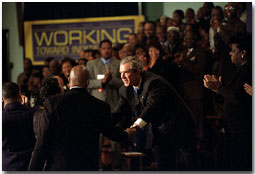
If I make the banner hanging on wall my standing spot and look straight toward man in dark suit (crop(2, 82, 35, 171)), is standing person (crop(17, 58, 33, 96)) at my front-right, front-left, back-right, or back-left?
front-right

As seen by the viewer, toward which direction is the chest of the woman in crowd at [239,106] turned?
to the viewer's left

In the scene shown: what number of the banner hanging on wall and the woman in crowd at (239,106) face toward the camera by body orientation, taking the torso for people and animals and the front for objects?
1

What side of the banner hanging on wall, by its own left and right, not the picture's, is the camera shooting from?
front

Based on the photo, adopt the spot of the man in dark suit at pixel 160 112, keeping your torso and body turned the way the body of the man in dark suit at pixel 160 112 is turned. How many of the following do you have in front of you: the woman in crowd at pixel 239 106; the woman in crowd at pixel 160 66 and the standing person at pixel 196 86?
0

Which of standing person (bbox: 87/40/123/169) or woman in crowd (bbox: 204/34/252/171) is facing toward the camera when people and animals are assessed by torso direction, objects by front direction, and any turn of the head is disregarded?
the standing person

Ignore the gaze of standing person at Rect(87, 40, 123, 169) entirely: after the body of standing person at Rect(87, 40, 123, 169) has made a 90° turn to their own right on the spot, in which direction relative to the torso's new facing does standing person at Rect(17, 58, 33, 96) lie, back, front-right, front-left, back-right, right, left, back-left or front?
front-right

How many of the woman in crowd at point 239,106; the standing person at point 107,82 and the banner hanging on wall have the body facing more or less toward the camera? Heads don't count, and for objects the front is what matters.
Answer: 2

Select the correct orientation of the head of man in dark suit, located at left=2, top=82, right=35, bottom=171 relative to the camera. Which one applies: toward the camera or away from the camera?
away from the camera

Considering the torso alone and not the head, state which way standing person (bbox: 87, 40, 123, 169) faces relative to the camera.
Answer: toward the camera

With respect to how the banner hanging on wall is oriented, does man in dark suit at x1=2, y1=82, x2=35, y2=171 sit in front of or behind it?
in front

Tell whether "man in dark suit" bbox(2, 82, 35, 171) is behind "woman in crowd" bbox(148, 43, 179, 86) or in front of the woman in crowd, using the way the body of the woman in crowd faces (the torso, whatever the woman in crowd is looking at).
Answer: in front

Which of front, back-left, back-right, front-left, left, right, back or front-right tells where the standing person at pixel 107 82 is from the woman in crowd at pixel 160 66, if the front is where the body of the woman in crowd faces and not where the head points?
front-right

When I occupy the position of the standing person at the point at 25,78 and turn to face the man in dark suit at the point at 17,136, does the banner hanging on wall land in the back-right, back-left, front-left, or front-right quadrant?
back-left

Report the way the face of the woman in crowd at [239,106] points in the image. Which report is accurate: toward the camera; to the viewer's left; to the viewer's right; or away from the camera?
to the viewer's left
